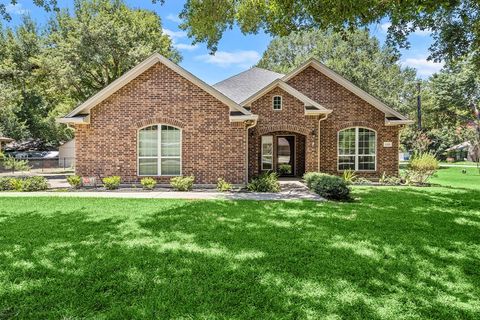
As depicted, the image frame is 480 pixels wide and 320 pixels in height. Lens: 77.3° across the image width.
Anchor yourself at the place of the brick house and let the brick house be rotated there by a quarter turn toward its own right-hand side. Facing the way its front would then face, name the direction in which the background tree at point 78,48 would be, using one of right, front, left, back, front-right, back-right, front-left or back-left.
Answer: front-right

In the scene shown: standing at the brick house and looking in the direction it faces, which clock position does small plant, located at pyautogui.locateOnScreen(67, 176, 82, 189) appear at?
The small plant is roughly at 3 o'clock from the brick house.

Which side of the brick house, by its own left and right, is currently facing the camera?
front

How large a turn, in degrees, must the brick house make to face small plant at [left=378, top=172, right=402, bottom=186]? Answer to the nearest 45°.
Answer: approximately 90° to its left

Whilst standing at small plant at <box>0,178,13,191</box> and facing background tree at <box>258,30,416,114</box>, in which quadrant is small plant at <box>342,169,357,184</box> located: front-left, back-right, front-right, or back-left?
front-right

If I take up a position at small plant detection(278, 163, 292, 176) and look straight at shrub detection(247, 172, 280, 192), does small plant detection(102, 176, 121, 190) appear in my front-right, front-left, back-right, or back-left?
front-right

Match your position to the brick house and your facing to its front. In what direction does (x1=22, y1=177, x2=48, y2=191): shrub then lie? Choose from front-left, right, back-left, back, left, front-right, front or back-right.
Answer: right

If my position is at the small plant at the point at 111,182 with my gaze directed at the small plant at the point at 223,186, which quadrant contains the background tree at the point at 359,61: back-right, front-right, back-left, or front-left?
front-left

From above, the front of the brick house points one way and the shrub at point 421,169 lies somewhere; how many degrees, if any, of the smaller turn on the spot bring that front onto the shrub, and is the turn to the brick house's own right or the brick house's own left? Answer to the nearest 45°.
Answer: approximately 90° to the brick house's own left

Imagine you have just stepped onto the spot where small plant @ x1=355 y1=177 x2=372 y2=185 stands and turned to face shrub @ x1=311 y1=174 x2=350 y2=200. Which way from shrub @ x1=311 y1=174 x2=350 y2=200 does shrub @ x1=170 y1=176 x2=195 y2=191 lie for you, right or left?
right

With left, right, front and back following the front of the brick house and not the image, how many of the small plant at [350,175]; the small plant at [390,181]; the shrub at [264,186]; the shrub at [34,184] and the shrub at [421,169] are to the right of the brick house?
1
